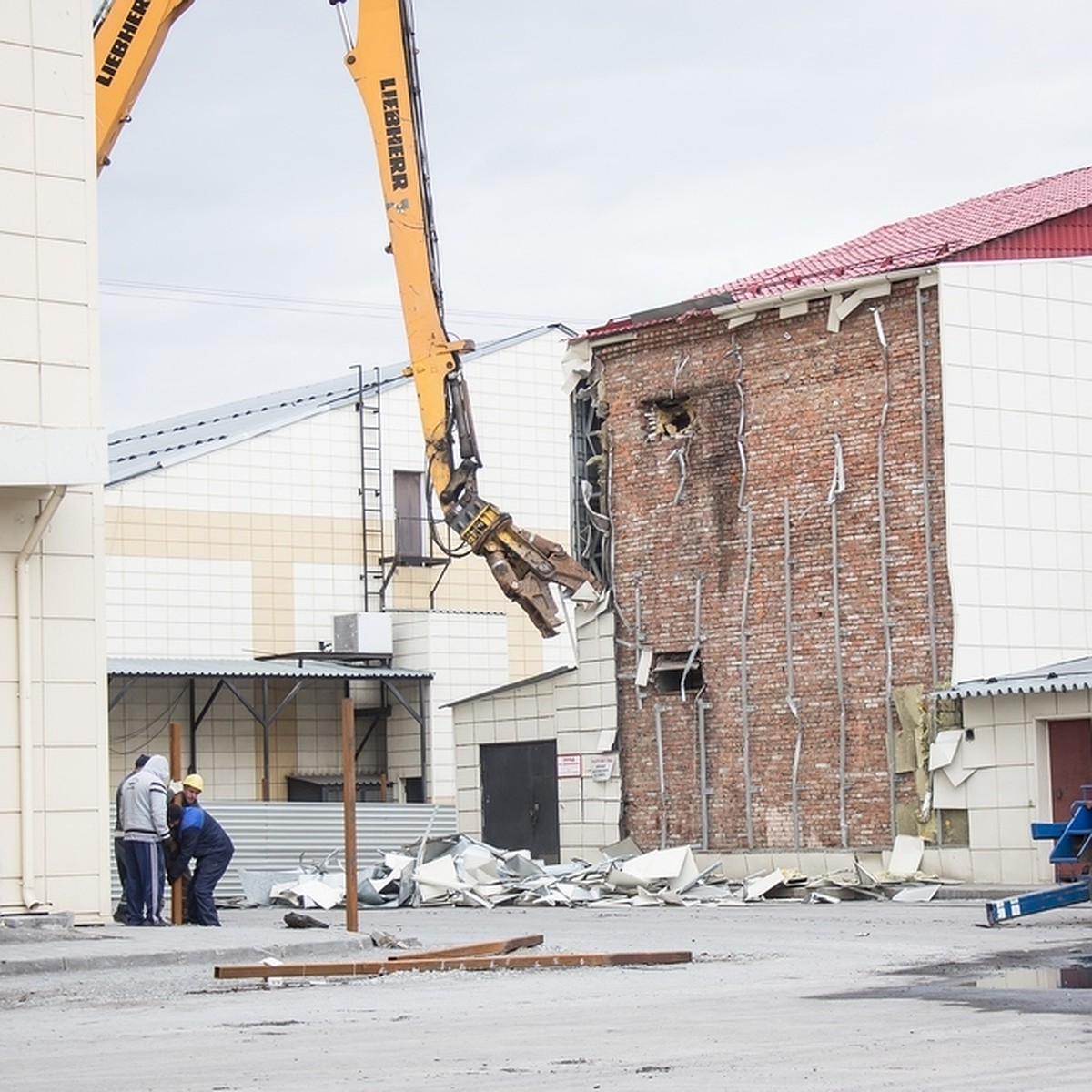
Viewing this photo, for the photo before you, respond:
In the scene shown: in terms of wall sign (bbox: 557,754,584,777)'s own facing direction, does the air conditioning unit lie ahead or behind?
behind

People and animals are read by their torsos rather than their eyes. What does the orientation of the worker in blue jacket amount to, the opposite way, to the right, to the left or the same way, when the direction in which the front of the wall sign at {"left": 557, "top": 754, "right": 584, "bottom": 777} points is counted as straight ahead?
to the right

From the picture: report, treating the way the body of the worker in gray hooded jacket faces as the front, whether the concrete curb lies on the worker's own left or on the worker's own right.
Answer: on the worker's own right

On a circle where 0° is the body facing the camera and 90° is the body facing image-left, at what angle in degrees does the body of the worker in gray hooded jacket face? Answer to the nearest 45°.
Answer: approximately 225°

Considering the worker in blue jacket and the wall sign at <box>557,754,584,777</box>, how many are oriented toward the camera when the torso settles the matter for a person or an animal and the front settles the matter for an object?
1

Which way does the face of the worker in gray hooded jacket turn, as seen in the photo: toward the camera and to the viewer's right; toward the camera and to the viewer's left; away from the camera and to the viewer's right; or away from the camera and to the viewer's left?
away from the camera and to the viewer's right

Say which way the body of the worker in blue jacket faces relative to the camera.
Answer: to the viewer's left

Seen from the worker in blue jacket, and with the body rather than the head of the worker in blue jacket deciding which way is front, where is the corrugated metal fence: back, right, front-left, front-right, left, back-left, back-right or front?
right

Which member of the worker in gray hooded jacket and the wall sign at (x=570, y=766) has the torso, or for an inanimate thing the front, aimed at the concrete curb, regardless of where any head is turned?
the wall sign

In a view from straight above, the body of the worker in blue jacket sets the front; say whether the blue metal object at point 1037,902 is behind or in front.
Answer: behind
